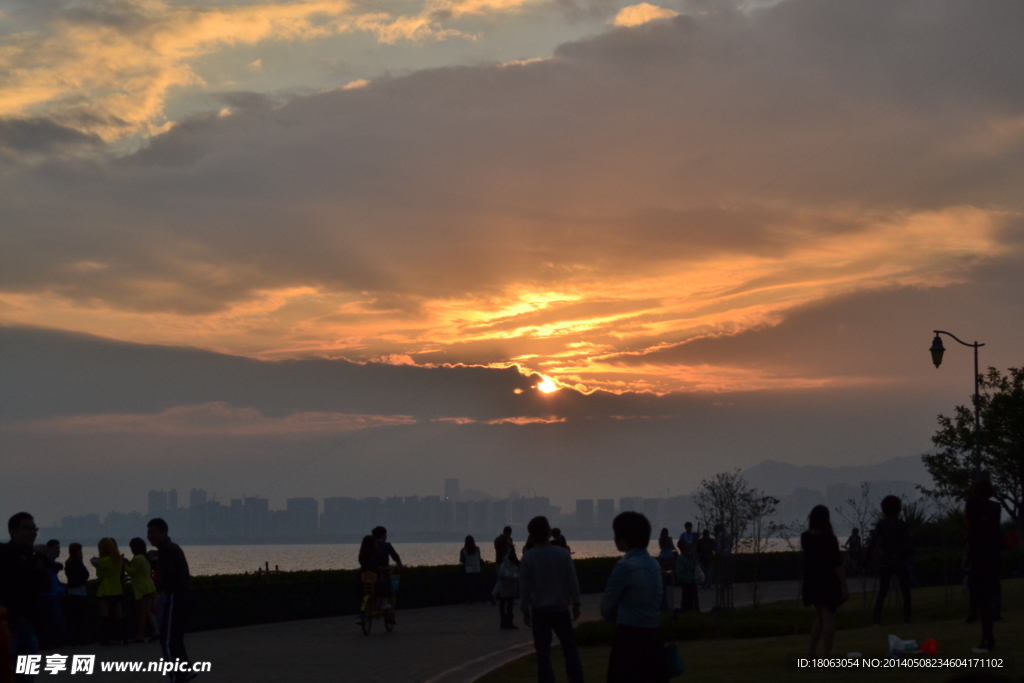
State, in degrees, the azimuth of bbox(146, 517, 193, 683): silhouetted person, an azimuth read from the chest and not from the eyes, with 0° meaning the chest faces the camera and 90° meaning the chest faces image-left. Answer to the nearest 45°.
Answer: approximately 90°

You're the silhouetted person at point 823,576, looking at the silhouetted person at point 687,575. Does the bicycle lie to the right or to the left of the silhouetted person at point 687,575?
left

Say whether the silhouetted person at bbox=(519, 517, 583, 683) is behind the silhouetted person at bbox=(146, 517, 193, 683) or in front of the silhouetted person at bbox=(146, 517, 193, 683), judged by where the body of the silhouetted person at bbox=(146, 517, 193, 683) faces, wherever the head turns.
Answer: behind

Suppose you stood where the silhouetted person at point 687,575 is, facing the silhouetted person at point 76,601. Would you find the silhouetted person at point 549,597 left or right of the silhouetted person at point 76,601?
left

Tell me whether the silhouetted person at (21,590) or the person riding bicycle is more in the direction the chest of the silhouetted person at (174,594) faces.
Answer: the silhouetted person

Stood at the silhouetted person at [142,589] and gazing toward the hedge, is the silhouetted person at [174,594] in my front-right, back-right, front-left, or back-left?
back-right
